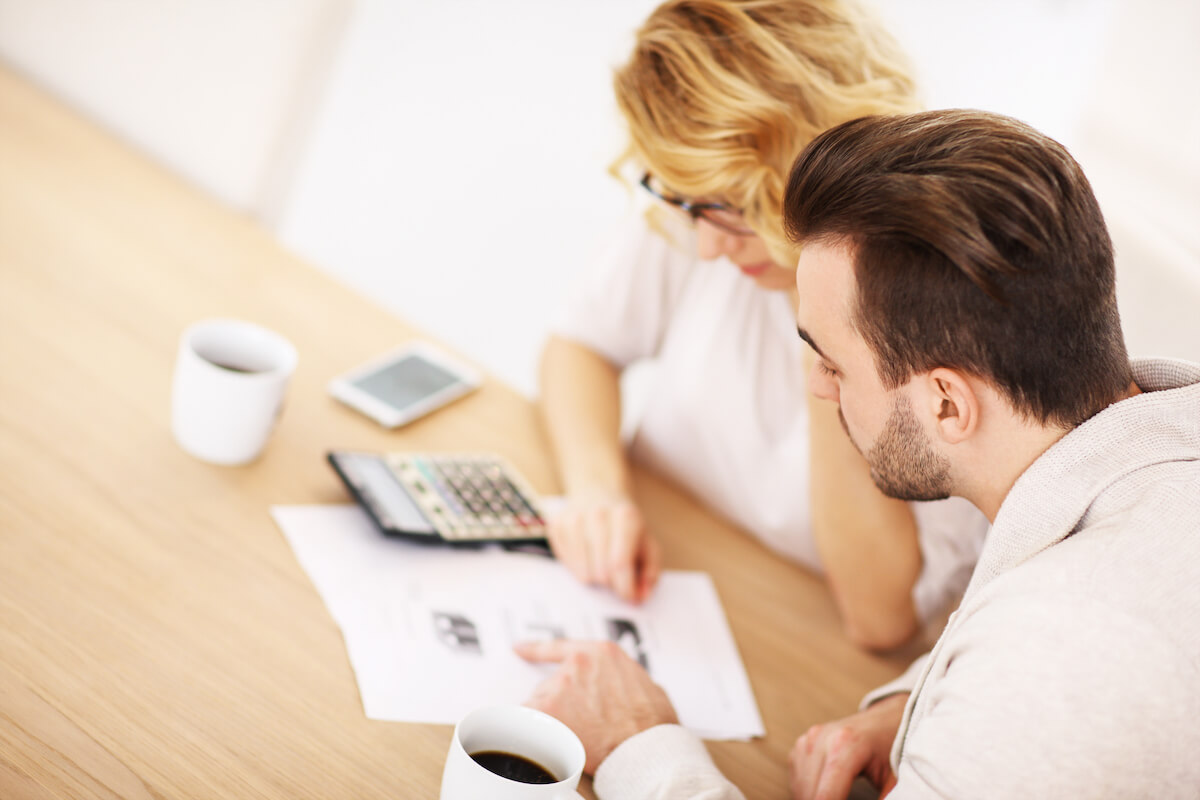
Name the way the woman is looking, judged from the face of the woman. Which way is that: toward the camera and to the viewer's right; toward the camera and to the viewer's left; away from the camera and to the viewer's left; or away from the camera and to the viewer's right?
toward the camera and to the viewer's left

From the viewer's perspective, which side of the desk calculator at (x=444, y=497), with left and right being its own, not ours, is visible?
right

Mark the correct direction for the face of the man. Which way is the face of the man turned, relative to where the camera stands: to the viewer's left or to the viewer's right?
to the viewer's left

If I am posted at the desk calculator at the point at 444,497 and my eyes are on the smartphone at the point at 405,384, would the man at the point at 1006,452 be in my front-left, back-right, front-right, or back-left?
back-right
